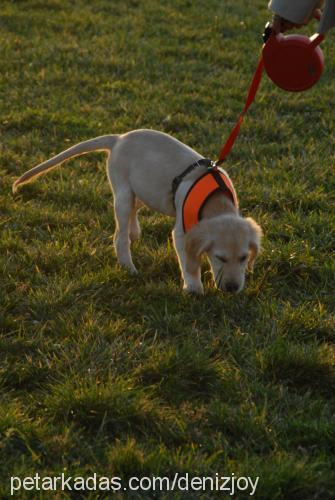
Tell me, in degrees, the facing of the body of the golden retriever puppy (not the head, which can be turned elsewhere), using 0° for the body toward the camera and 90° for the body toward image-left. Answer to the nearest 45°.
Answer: approximately 315°
